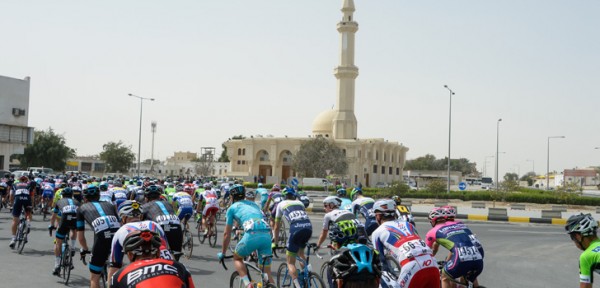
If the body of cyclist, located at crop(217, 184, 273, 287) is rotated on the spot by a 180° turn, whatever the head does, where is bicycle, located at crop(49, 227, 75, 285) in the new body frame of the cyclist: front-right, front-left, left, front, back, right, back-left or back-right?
back

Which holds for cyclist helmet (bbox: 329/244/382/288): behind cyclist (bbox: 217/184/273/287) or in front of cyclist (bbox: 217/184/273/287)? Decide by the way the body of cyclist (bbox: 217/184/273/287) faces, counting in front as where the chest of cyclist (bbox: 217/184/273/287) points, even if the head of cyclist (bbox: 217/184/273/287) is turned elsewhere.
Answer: behind

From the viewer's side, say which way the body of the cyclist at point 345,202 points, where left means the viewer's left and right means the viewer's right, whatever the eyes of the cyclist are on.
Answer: facing away from the viewer and to the left of the viewer

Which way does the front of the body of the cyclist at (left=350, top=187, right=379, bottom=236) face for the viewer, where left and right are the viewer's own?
facing away from the viewer and to the left of the viewer

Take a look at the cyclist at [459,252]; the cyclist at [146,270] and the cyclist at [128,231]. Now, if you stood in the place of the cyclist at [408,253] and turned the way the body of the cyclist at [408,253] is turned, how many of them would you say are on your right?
1

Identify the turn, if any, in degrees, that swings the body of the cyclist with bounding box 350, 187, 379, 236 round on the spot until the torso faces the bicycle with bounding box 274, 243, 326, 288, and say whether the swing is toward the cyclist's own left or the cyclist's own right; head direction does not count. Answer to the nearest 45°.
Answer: approximately 135° to the cyclist's own left

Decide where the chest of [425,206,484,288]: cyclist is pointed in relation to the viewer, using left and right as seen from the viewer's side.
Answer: facing away from the viewer and to the left of the viewer

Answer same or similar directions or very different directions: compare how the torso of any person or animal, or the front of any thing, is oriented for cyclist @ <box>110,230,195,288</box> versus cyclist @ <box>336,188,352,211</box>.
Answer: same or similar directions

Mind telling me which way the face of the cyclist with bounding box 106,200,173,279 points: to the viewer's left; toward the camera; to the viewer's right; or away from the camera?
away from the camera

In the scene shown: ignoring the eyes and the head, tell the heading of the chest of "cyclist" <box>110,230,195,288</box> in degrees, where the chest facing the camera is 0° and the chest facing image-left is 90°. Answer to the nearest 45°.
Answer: approximately 180°

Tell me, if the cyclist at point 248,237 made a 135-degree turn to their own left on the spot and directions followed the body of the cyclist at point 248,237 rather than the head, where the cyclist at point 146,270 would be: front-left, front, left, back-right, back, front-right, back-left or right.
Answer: front

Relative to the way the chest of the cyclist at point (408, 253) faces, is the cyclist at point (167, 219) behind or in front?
in front

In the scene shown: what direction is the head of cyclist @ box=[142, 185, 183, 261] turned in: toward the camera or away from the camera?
away from the camera

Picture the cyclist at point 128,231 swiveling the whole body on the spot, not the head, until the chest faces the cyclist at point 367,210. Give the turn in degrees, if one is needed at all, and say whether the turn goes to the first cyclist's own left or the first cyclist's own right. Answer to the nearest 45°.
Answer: approximately 45° to the first cyclist's own right

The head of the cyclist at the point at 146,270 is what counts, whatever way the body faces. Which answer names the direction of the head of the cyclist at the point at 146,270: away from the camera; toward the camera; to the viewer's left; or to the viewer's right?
away from the camera
